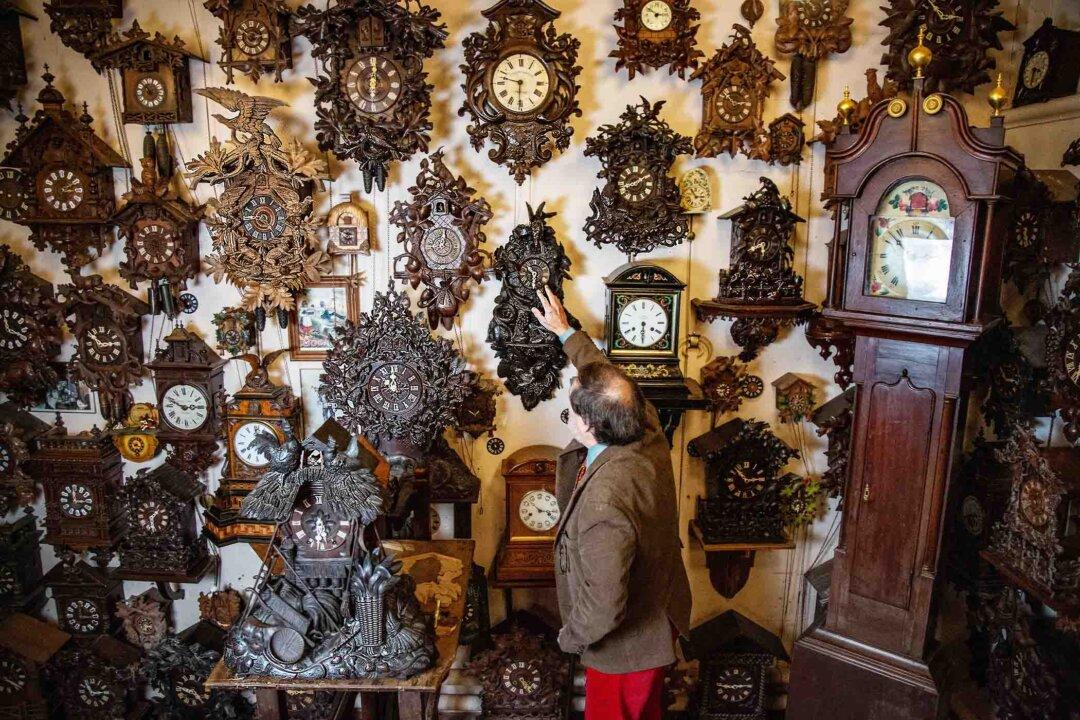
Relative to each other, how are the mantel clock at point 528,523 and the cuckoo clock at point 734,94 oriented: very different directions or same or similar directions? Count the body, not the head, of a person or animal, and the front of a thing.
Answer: same or similar directions

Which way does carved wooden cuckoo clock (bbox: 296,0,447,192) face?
toward the camera

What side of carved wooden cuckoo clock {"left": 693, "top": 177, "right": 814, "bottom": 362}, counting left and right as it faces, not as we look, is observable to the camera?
front

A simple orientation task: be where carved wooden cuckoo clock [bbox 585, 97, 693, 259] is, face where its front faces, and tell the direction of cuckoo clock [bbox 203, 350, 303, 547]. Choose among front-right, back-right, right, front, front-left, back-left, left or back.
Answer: right

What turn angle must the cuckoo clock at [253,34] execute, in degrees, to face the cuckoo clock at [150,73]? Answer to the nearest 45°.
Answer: approximately 135° to its right

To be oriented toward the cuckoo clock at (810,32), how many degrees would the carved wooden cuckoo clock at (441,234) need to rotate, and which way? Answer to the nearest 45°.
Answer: approximately 90° to its left

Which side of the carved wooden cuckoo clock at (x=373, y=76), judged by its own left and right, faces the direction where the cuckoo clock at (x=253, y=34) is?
right

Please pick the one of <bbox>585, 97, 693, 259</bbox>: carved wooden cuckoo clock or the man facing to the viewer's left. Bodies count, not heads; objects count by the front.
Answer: the man

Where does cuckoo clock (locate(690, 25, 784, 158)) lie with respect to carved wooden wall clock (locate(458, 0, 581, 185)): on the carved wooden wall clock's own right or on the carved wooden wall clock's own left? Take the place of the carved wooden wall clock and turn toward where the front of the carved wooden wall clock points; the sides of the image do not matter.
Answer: on the carved wooden wall clock's own left

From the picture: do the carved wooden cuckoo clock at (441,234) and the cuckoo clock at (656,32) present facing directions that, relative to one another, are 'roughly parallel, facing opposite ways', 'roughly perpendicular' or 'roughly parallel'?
roughly parallel

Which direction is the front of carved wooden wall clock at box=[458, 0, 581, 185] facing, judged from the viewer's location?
facing the viewer

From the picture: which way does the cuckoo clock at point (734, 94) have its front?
toward the camera

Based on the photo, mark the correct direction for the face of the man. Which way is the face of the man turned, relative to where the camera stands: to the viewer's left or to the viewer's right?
to the viewer's left

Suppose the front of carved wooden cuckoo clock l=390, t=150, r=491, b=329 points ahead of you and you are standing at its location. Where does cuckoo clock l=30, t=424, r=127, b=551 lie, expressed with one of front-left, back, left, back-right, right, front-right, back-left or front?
right

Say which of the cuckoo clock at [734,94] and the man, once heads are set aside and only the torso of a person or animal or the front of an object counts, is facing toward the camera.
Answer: the cuckoo clock
